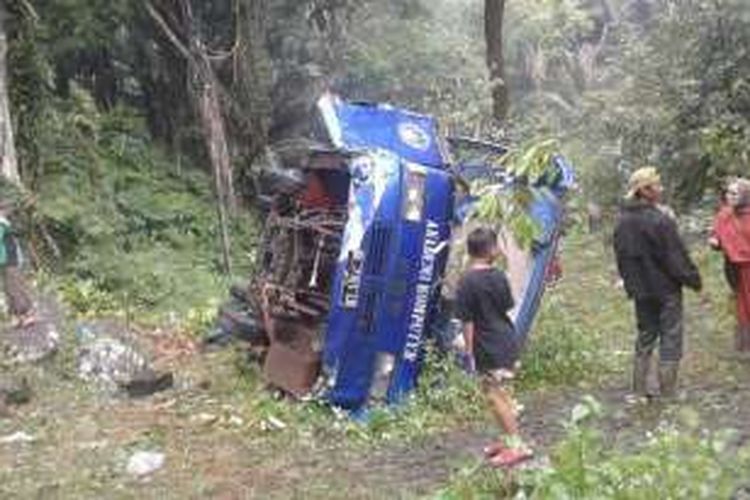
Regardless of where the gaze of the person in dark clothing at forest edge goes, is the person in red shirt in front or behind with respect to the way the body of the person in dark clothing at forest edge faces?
in front

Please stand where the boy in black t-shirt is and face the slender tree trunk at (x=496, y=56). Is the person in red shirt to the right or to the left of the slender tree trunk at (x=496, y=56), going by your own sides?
right

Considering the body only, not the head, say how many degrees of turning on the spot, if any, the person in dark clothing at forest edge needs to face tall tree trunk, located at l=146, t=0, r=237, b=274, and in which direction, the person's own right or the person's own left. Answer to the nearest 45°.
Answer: approximately 90° to the person's own left
